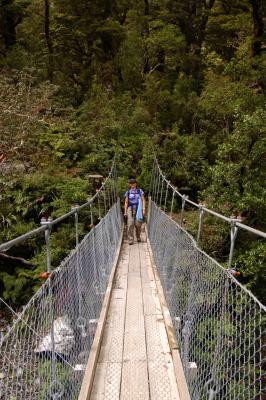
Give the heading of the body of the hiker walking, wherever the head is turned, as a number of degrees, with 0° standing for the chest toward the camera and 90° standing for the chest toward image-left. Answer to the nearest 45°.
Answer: approximately 0°
